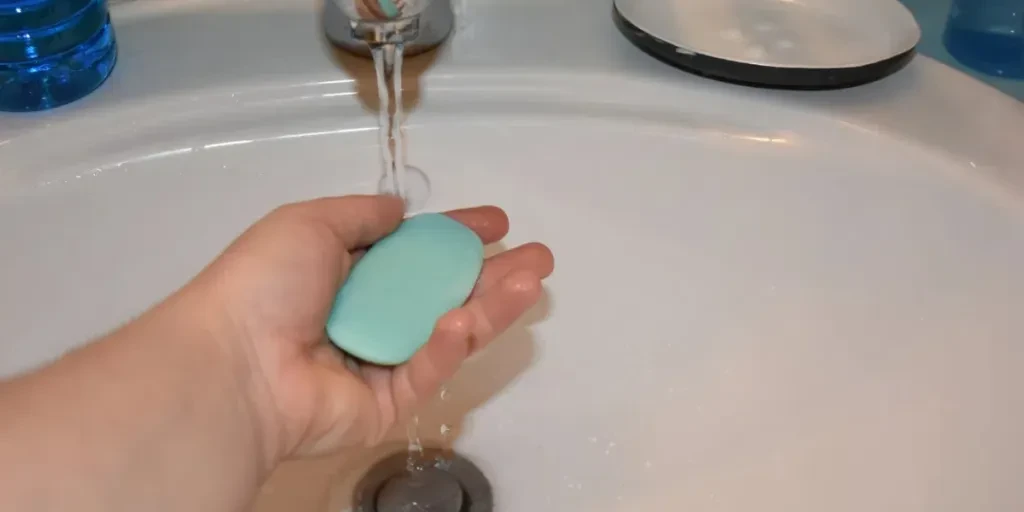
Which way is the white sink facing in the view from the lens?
facing the viewer

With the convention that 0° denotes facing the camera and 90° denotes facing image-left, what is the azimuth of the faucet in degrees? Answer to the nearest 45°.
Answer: approximately 0°
